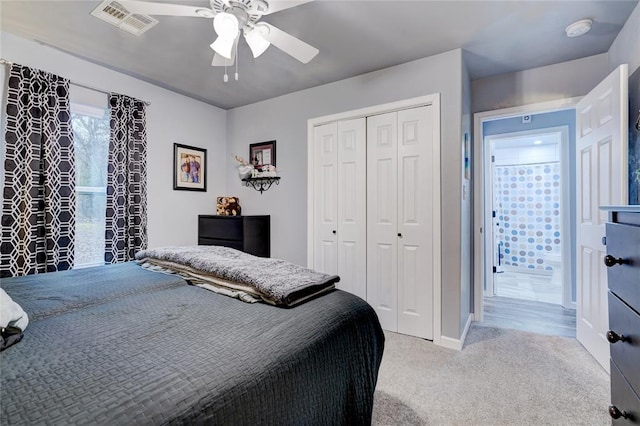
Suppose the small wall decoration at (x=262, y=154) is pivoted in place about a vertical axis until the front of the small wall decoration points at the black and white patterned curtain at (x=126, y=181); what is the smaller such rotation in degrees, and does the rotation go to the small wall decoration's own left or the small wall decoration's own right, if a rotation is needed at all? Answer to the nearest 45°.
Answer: approximately 45° to the small wall decoration's own right

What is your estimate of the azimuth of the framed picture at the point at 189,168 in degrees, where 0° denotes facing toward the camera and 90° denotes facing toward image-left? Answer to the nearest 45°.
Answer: approximately 315°

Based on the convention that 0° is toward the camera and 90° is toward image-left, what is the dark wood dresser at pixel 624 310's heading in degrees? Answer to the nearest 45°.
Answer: approximately 90°

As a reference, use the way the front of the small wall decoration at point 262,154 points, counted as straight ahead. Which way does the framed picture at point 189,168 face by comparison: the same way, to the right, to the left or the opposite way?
to the left

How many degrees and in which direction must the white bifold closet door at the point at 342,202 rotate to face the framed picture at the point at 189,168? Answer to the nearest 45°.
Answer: approximately 45° to its right

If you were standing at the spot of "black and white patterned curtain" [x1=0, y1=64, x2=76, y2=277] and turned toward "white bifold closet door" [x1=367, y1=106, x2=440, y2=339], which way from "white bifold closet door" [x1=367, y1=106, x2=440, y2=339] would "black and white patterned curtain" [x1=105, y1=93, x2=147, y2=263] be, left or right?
left

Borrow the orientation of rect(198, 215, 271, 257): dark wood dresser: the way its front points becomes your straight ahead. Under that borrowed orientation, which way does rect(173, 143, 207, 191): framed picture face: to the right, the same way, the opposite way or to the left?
to the left

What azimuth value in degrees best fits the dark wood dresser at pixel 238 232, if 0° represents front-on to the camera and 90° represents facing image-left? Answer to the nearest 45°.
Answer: approximately 45°

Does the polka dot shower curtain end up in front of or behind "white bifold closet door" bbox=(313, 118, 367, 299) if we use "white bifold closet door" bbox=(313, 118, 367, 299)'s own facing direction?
behind

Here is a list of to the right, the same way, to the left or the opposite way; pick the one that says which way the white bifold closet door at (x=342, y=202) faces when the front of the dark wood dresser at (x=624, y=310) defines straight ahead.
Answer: to the left

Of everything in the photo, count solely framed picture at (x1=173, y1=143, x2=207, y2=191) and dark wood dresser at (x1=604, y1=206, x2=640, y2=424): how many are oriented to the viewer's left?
1
